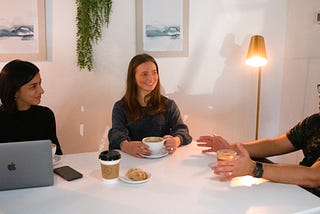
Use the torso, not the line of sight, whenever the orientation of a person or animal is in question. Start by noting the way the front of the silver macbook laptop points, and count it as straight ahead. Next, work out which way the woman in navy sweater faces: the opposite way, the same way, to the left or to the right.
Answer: the opposite way

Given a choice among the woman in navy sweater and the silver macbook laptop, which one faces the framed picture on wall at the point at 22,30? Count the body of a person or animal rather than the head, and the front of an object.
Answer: the silver macbook laptop

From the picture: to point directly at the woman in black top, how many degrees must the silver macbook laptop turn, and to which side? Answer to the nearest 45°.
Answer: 0° — it already faces them

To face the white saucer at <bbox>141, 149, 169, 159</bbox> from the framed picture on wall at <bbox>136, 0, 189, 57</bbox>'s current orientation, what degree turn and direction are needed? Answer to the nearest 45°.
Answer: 0° — it already faces it

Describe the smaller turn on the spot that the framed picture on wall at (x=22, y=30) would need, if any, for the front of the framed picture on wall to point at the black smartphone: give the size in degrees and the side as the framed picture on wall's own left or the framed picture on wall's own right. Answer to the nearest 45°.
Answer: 0° — it already faces it

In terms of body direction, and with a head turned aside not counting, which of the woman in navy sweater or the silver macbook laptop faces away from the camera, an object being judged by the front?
the silver macbook laptop

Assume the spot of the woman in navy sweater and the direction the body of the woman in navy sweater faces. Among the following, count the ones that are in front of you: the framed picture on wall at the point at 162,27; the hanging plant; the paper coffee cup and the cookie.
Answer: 2

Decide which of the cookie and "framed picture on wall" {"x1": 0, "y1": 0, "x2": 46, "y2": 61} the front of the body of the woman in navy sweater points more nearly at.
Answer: the cookie

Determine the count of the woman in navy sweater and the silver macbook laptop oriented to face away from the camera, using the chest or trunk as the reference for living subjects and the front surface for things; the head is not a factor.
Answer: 1
